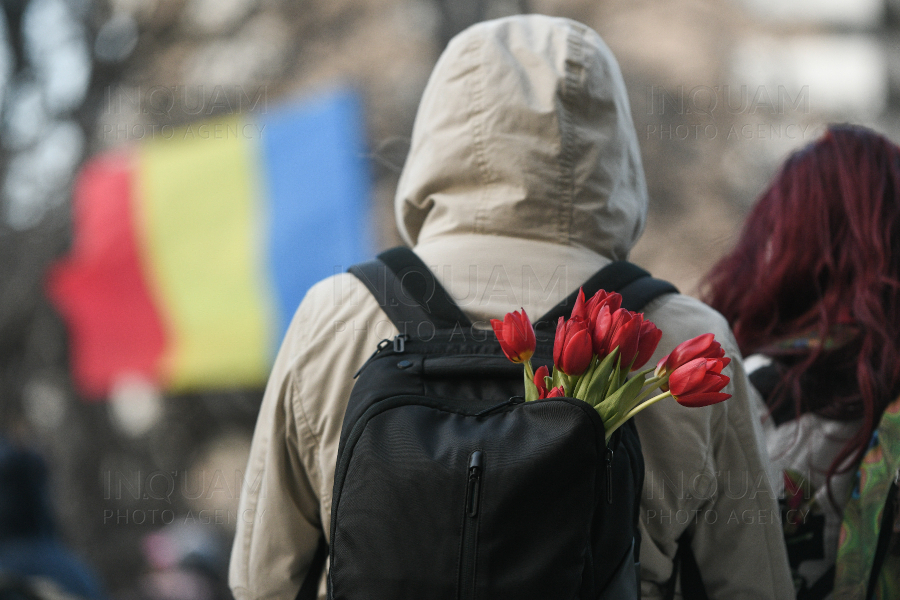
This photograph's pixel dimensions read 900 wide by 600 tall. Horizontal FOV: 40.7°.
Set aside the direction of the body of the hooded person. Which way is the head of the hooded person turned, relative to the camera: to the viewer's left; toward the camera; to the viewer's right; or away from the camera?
away from the camera

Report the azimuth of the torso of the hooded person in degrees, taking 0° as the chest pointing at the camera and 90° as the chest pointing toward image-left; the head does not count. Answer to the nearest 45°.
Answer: approximately 180°

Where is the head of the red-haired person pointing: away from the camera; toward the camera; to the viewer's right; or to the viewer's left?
away from the camera
